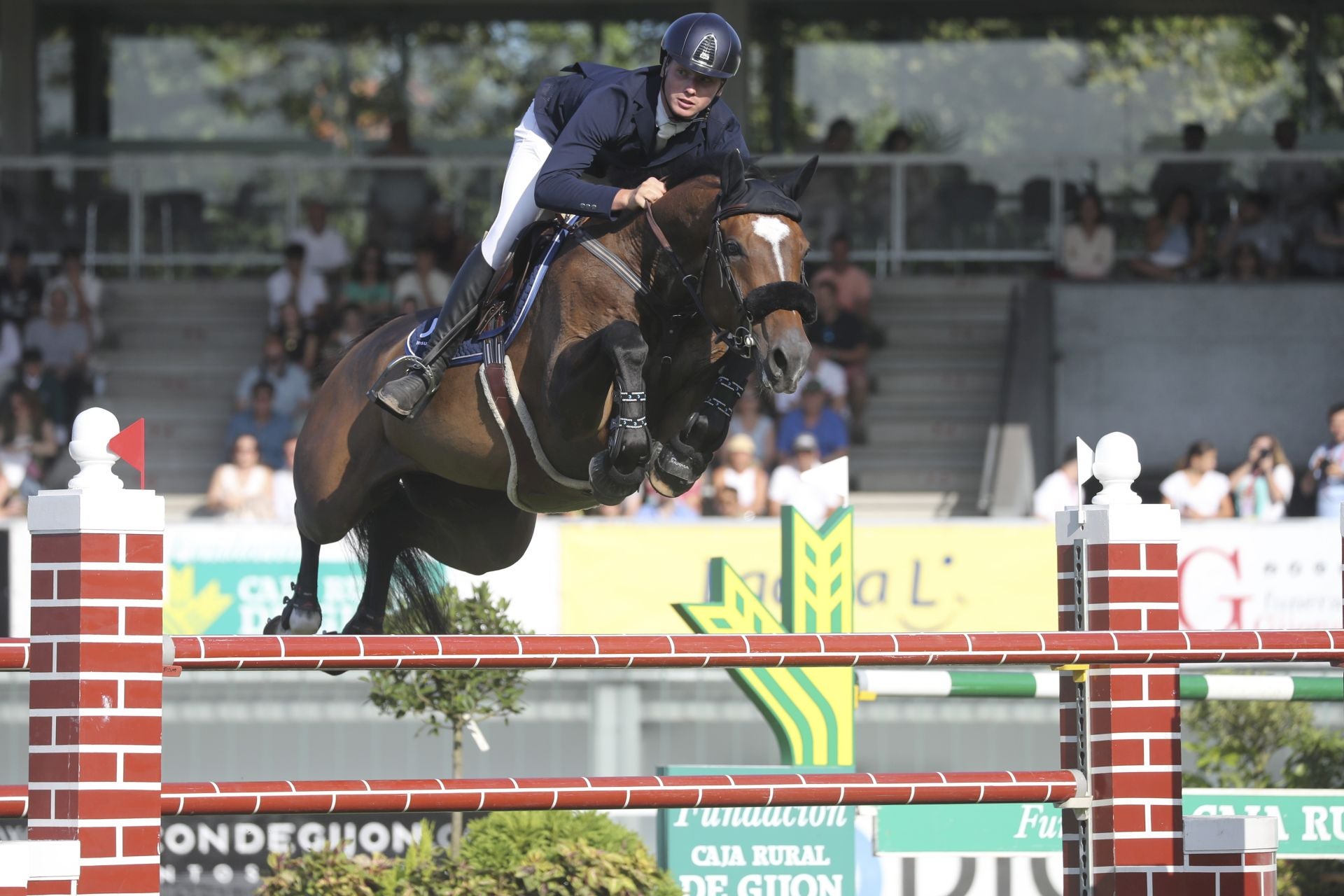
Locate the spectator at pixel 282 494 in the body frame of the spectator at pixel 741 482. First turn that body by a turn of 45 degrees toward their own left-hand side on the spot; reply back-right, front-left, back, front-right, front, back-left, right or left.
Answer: back-right

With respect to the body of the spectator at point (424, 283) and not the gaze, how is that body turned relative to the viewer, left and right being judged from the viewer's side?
facing the viewer

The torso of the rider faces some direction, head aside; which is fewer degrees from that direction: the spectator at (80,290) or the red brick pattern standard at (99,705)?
the red brick pattern standard

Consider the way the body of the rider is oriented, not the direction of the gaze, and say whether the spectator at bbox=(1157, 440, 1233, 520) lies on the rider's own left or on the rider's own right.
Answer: on the rider's own left

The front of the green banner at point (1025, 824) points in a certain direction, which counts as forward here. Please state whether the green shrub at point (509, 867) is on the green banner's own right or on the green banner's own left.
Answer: on the green banner's own right

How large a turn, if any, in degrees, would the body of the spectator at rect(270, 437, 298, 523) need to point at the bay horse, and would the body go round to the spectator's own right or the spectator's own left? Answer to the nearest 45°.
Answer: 0° — they already face it

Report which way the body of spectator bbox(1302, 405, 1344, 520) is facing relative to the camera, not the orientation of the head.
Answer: toward the camera

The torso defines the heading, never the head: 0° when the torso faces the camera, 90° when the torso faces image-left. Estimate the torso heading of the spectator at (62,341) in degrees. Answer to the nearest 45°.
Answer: approximately 0°

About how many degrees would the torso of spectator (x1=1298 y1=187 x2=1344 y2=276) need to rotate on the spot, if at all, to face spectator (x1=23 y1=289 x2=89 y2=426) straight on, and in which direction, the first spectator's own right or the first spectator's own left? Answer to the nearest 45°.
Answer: approximately 90° to the first spectator's own right

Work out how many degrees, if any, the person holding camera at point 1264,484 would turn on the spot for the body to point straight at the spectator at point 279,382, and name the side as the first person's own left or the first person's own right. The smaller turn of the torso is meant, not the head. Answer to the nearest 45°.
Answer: approximately 90° to the first person's own right
